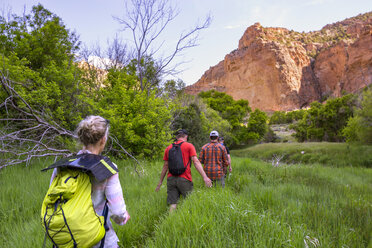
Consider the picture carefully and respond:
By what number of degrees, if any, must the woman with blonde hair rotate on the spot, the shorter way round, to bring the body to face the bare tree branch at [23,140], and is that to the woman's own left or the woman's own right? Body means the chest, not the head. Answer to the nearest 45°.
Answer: approximately 45° to the woman's own left

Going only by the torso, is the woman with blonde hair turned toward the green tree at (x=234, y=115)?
yes

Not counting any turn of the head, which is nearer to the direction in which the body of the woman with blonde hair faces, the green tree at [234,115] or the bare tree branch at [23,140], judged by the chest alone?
the green tree

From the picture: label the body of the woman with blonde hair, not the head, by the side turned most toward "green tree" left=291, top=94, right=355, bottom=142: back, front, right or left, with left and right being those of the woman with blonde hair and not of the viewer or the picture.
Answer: front

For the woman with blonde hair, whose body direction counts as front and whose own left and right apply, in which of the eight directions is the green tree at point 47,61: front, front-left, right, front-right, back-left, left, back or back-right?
front-left

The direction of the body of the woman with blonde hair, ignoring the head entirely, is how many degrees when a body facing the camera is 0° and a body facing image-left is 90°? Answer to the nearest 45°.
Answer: approximately 225°

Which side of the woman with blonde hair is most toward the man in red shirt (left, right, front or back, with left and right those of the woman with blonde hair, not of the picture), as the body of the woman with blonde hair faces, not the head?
front

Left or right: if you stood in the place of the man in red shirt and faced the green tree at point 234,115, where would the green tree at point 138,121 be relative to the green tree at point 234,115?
left

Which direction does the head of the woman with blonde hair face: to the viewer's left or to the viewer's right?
to the viewer's right
